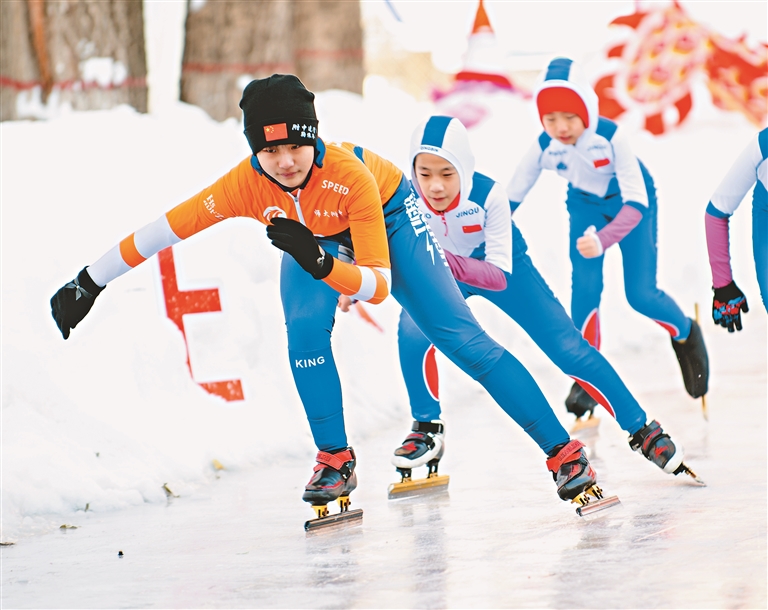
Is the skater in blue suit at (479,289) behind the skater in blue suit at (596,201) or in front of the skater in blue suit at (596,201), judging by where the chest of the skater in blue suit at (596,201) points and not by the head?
in front

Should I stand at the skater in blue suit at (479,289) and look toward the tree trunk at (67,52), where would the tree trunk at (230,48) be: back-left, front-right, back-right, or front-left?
front-right

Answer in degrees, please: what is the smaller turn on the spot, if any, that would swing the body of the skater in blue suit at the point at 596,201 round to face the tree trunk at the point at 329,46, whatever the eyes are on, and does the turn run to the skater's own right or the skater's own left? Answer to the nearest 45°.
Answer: approximately 90° to the skater's own right

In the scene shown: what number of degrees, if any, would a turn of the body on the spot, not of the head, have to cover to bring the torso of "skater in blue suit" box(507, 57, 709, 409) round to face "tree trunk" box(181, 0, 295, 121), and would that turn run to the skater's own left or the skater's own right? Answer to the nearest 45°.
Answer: approximately 90° to the skater's own right

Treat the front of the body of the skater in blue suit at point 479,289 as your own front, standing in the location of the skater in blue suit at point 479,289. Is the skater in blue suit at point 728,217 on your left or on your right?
on your left

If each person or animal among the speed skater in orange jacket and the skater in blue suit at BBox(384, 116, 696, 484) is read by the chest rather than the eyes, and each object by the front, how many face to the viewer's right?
0

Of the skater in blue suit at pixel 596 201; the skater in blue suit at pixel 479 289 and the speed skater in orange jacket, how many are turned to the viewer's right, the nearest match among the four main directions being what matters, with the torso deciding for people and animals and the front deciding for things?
0

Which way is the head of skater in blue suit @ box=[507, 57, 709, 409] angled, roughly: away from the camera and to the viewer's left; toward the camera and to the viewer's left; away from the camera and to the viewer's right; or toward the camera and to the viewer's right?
toward the camera and to the viewer's left

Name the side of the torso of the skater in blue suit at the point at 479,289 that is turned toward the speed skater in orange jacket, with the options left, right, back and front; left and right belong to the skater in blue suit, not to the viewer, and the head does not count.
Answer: front

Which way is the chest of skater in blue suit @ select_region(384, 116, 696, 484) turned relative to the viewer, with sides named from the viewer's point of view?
facing the viewer and to the left of the viewer
